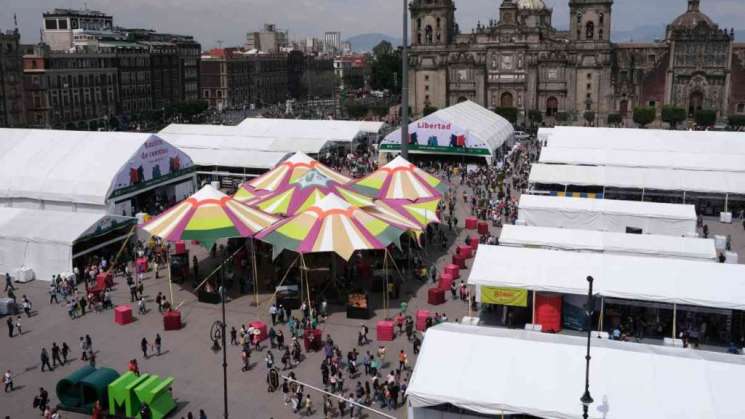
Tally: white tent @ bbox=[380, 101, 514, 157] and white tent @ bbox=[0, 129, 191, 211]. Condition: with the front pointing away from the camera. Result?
0

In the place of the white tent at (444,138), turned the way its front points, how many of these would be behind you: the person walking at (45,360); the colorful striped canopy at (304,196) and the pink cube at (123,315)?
0

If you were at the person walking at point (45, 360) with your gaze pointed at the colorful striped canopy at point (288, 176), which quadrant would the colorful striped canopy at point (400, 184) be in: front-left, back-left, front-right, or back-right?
front-right

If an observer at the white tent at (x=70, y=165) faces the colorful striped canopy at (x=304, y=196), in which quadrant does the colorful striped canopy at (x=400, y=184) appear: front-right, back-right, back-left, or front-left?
front-left

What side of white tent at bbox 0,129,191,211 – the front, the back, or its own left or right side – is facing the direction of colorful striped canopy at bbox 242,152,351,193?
front

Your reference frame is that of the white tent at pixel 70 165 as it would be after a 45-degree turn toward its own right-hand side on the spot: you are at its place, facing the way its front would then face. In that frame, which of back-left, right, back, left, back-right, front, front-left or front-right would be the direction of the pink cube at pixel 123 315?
front

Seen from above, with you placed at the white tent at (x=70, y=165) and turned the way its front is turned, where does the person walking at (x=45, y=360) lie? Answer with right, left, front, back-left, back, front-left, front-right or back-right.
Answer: front-right

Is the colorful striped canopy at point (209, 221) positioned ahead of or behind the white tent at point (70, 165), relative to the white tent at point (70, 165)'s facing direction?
ahead

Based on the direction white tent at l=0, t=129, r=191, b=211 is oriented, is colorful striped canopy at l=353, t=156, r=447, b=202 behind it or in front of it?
in front

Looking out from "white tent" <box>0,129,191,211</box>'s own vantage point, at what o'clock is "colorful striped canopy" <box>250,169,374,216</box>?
The colorful striped canopy is roughly at 12 o'clock from the white tent.

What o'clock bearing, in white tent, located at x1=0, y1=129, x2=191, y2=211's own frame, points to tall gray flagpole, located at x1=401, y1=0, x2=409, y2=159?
The tall gray flagpole is roughly at 11 o'clock from the white tent.

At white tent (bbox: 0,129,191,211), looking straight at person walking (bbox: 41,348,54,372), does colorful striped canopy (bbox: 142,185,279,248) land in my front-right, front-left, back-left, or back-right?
front-left

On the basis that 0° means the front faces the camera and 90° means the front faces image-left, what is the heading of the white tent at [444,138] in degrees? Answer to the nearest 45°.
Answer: approximately 45°

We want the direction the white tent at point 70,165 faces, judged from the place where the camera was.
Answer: facing the viewer and to the right of the viewer

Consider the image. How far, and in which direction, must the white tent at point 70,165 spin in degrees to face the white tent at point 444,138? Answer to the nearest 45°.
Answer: approximately 45° to its left
